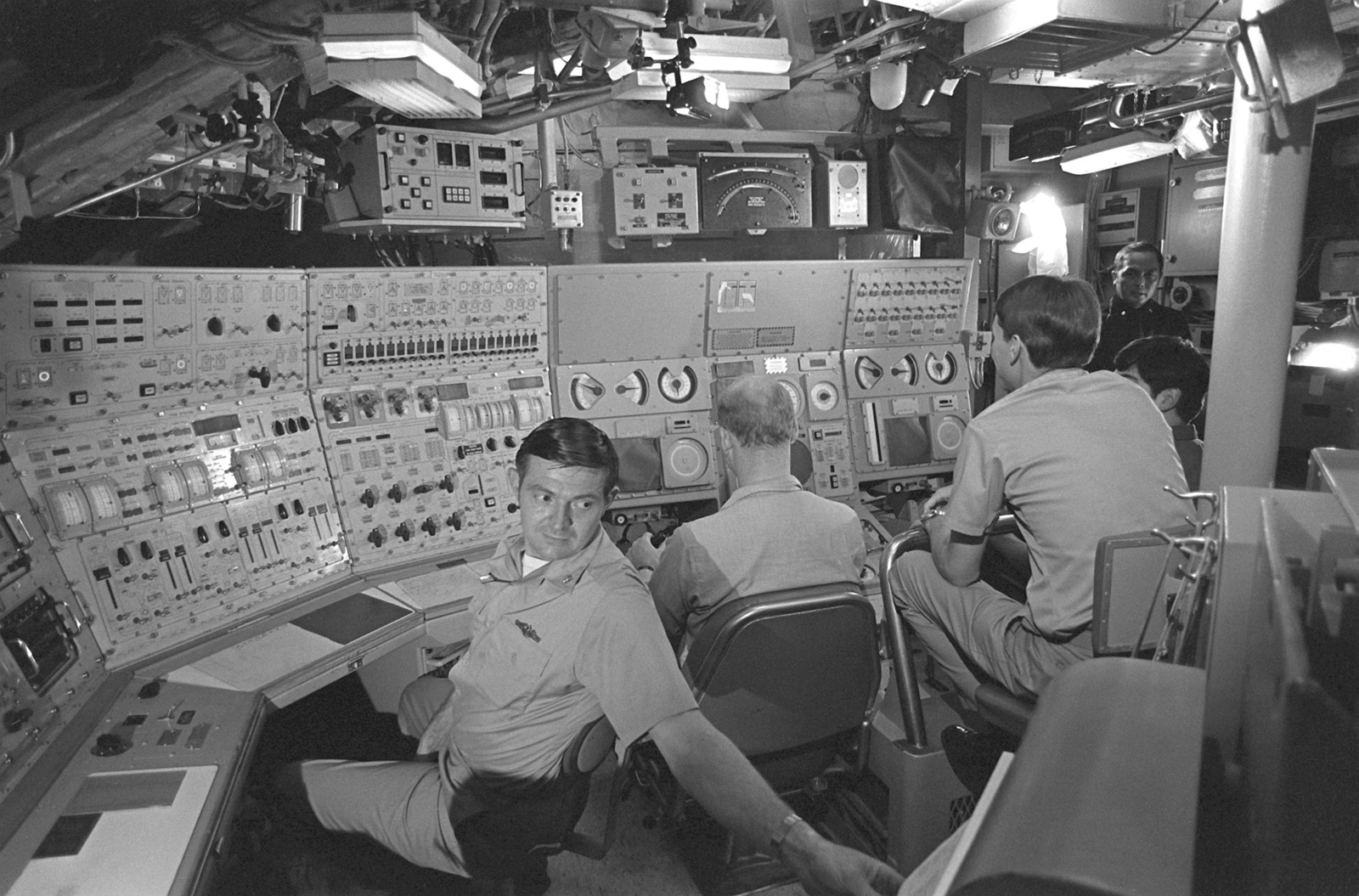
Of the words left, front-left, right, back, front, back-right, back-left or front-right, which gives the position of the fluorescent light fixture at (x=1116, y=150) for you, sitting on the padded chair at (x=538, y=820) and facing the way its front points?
back-right

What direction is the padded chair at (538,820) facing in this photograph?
to the viewer's left

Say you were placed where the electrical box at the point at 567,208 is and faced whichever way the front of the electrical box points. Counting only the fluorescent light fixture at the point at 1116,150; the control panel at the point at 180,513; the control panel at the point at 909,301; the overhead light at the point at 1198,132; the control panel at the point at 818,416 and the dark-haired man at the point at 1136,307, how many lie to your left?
5

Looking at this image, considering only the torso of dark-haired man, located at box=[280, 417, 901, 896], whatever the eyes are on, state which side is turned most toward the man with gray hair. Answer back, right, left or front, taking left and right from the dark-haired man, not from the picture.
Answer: back

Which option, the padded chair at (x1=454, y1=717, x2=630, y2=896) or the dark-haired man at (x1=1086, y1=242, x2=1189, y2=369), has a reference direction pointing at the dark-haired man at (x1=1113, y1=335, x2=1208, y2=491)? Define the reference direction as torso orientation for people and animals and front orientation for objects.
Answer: the dark-haired man at (x1=1086, y1=242, x2=1189, y2=369)

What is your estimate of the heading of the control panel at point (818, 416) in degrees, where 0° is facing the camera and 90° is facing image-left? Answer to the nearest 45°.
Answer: approximately 0°

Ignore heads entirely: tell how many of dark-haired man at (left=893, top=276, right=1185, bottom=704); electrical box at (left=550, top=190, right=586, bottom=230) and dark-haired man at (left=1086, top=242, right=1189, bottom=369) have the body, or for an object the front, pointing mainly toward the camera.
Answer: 2

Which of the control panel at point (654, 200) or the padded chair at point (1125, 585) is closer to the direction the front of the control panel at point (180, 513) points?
the padded chair
